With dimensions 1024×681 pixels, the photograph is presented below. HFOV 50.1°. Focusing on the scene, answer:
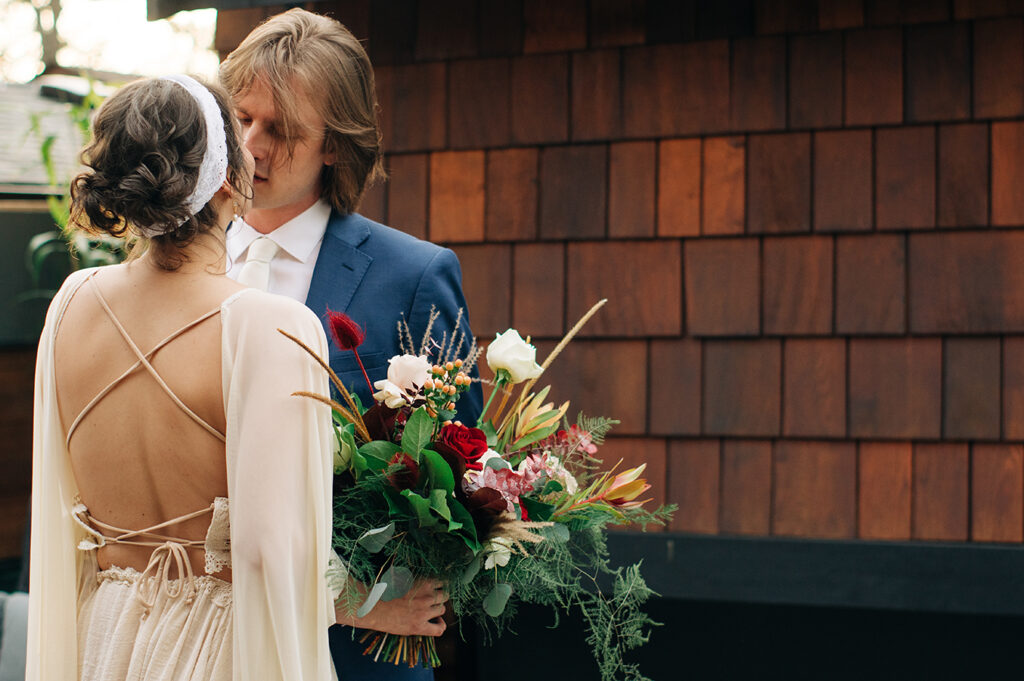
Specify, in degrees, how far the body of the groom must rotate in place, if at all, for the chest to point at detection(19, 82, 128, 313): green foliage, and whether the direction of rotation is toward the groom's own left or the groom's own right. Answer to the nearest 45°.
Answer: approximately 90° to the groom's own right

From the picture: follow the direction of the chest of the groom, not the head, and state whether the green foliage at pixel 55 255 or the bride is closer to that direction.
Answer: the bride

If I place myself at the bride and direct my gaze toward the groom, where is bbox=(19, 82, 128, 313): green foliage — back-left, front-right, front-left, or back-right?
front-left

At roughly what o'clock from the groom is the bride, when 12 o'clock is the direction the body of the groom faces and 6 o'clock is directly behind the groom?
The bride is roughly at 11 o'clock from the groom.

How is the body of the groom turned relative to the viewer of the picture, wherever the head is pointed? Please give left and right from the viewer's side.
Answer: facing the viewer and to the left of the viewer

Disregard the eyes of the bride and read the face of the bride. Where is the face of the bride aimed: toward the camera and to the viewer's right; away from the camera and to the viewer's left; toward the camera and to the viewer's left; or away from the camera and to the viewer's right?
away from the camera and to the viewer's right
